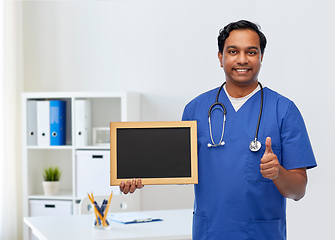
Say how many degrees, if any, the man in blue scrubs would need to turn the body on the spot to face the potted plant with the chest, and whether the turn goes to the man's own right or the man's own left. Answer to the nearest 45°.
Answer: approximately 135° to the man's own right

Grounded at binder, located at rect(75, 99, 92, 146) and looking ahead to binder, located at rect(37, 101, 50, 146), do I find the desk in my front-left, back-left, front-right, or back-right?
back-left

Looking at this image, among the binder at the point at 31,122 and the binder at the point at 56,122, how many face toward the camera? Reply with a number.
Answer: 2

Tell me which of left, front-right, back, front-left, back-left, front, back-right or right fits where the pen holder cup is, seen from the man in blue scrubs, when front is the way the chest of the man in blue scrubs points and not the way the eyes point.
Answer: back-right

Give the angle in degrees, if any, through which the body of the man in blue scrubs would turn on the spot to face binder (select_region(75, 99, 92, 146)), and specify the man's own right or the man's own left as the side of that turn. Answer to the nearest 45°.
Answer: approximately 135° to the man's own right

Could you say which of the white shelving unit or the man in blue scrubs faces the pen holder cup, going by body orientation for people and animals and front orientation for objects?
the white shelving unit

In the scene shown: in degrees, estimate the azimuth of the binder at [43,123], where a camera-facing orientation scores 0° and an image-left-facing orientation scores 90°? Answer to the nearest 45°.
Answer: approximately 0°
